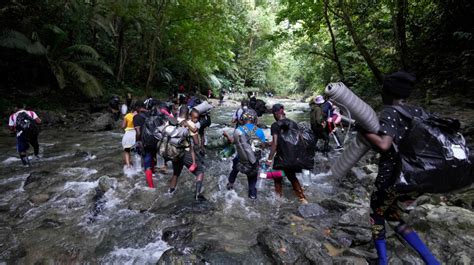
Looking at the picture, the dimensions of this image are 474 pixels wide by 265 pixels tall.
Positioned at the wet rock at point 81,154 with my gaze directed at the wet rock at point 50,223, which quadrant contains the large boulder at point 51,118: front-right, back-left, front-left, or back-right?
back-right

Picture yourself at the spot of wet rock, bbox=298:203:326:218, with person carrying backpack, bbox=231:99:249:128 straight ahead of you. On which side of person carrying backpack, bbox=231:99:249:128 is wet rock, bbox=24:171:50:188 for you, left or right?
left

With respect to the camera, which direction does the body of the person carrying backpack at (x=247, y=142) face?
away from the camera

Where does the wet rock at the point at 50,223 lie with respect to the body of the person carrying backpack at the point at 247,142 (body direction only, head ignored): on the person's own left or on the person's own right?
on the person's own left

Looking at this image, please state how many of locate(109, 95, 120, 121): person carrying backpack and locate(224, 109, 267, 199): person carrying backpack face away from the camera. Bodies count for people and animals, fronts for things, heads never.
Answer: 2

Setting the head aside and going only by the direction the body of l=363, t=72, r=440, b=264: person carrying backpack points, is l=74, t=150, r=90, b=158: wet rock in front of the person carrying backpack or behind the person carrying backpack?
in front

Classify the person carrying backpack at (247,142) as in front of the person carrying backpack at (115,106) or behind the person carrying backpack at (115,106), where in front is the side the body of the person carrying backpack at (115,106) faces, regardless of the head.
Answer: behind

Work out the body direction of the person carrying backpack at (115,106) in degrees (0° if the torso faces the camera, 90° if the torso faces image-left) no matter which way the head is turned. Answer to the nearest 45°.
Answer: approximately 180°
